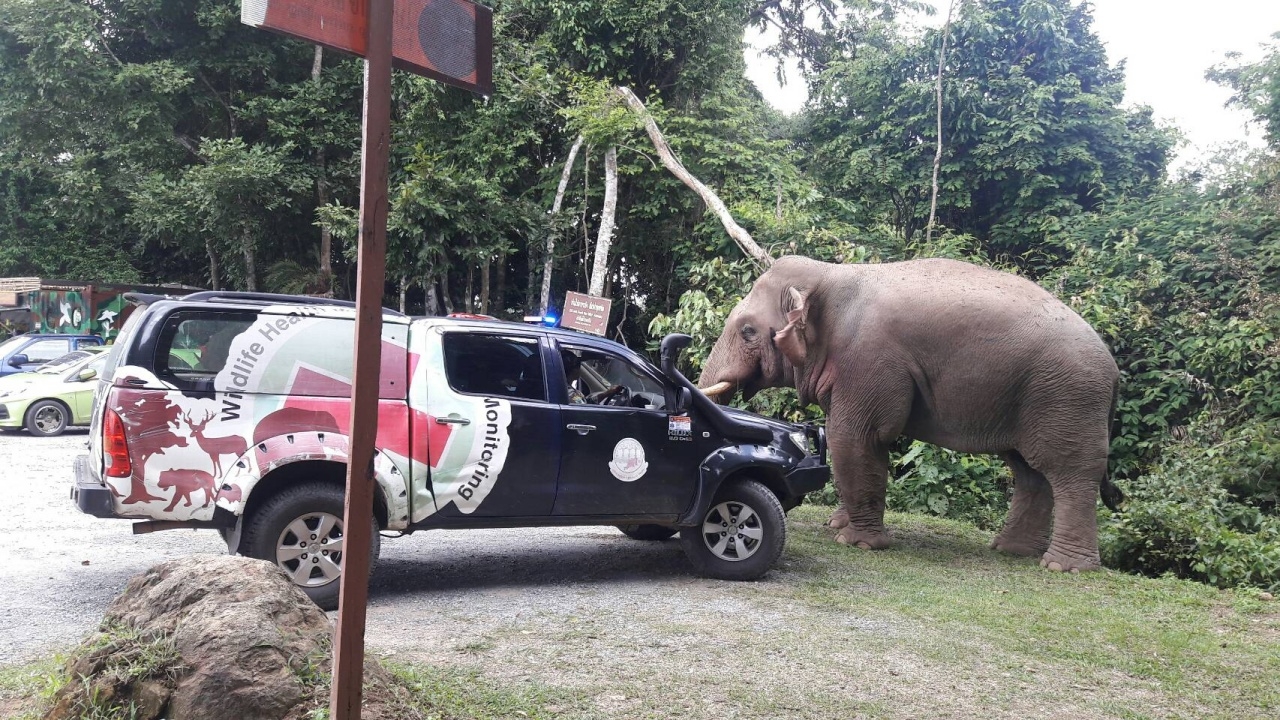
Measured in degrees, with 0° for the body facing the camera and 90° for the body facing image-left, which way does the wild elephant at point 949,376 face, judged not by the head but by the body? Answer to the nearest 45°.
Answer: approximately 90°

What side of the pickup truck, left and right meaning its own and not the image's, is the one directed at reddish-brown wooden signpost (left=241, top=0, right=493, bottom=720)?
right

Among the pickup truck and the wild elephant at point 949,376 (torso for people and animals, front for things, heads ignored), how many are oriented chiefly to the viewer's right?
1

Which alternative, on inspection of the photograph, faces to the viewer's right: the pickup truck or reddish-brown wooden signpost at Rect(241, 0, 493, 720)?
the pickup truck

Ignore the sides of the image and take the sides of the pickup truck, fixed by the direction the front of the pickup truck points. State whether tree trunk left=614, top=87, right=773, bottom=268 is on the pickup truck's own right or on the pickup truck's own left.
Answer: on the pickup truck's own left

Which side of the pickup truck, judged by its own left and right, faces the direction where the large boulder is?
right

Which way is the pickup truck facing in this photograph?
to the viewer's right

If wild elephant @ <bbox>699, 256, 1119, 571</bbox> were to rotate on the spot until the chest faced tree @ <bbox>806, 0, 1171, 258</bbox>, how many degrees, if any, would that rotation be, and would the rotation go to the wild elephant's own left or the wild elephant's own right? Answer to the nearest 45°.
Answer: approximately 90° to the wild elephant's own right
